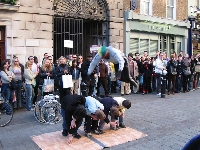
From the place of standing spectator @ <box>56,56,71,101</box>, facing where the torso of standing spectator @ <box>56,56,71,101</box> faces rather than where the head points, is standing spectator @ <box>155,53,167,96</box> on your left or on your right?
on your left

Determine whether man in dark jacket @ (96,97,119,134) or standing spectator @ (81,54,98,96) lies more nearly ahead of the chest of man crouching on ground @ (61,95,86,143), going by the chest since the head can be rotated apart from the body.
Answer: the man in dark jacket

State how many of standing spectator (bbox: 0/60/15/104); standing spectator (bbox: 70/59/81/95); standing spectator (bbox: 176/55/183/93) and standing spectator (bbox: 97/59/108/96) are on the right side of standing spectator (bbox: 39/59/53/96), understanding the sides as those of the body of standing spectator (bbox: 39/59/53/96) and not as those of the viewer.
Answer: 1

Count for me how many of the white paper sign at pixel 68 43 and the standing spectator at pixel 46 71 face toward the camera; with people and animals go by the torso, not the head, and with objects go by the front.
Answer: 2

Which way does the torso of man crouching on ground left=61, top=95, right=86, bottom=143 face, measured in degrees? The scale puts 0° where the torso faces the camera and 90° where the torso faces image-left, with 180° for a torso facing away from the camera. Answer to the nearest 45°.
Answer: approximately 315°

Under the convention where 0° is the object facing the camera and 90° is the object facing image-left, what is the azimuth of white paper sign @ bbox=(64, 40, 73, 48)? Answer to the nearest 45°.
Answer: approximately 0°

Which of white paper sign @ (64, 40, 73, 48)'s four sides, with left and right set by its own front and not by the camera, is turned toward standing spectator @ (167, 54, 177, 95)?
left

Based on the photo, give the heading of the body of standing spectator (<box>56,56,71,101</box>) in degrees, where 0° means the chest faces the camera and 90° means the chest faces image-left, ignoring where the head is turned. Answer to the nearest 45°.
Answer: approximately 315°

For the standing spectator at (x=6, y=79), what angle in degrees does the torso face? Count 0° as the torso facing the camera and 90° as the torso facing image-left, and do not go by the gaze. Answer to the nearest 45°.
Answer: approximately 315°

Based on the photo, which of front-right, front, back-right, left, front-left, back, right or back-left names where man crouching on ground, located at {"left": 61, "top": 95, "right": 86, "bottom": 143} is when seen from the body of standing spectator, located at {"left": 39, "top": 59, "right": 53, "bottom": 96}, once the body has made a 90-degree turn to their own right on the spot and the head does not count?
left

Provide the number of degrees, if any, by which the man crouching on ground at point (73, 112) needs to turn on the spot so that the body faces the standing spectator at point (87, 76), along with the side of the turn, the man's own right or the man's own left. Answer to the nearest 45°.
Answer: approximately 135° to the man's own left

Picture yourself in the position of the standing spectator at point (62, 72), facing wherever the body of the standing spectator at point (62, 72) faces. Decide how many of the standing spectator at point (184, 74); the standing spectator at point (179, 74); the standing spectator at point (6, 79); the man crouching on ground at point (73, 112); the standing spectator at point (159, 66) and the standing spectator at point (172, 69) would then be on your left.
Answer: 4
